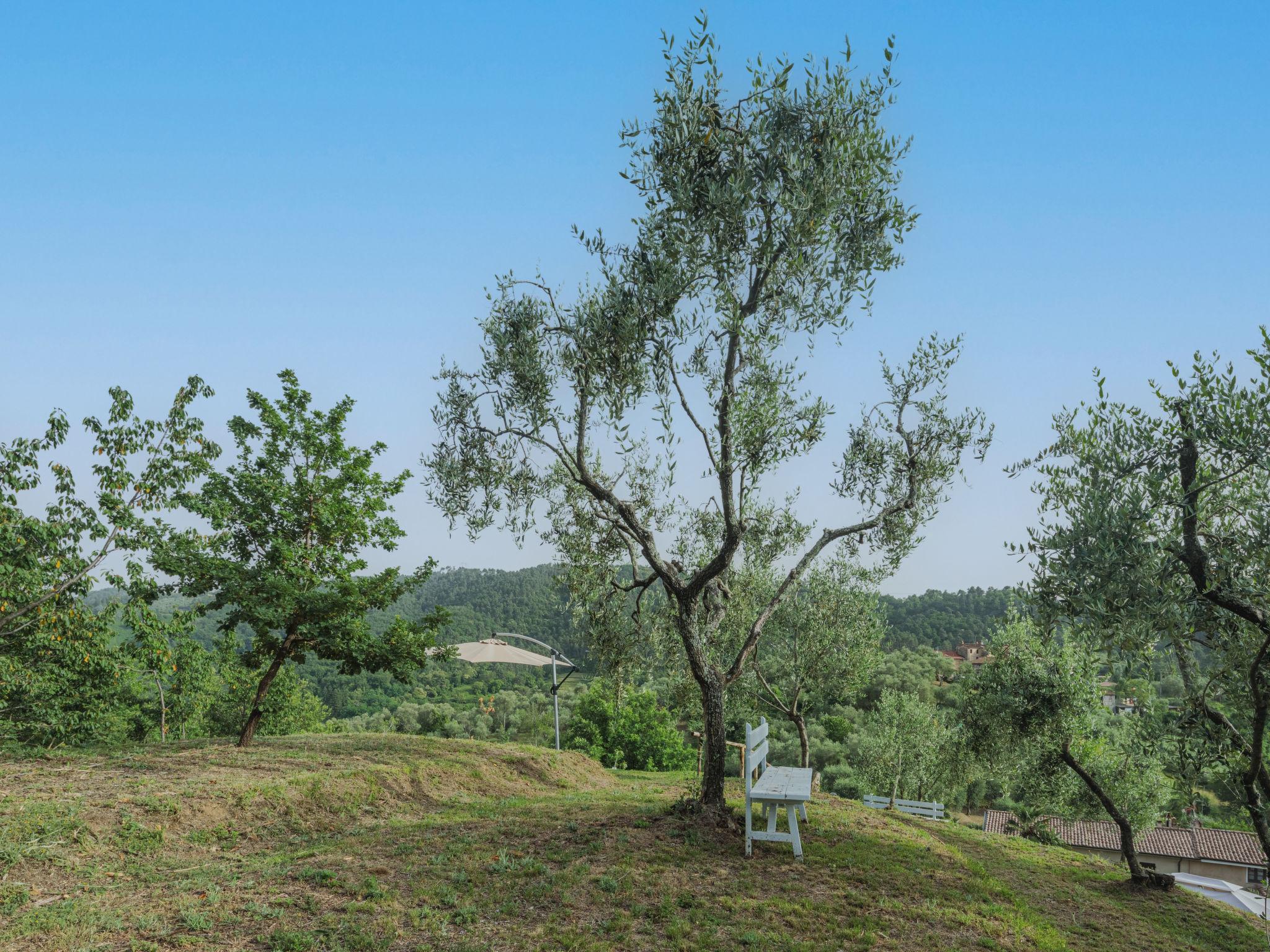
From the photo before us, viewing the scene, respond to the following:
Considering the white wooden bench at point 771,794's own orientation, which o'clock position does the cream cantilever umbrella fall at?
The cream cantilever umbrella is roughly at 8 o'clock from the white wooden bench.

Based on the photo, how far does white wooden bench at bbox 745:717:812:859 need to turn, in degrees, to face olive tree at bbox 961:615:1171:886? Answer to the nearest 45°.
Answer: approximately 45° to its left

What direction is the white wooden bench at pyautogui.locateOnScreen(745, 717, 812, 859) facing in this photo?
to the viewer's right

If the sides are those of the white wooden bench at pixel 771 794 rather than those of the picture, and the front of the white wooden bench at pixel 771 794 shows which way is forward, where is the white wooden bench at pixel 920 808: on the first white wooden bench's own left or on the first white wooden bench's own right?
on the first white wooden bench's own left

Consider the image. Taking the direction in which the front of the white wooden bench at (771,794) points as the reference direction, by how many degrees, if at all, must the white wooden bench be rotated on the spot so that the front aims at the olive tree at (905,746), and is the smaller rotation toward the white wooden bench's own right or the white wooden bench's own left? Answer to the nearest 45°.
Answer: approximately 90° to the white wooden bench's own left

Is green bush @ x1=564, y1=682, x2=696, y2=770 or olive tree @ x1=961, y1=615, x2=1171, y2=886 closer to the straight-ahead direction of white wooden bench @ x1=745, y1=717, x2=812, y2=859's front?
the olive tree
